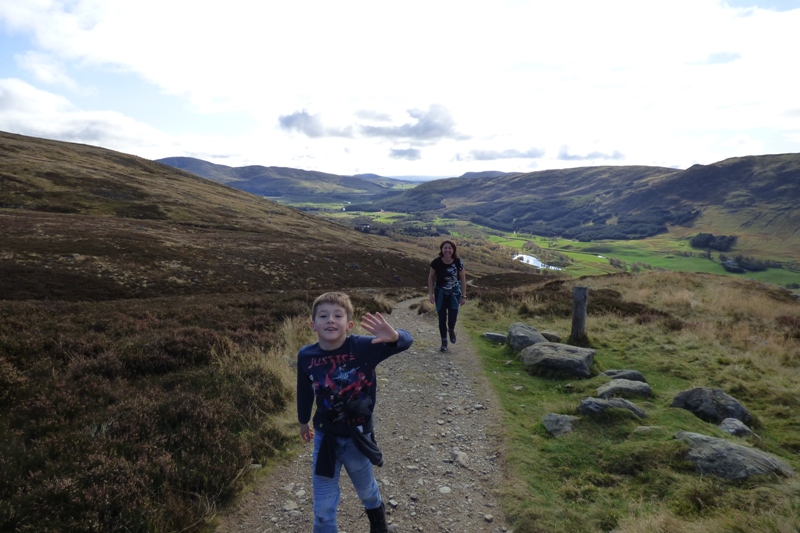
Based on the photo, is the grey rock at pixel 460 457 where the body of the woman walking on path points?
yes

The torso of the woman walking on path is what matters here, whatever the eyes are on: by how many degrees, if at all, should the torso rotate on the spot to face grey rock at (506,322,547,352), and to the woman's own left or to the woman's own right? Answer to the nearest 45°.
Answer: approximately 135° to the woman's own left

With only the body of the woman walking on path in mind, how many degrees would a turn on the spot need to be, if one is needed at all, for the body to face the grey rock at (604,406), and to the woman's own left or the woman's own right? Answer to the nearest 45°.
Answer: approximately 45° to the woman's own left

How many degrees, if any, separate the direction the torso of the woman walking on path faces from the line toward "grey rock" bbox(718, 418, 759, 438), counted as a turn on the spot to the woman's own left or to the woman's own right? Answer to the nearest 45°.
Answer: approximately 45° to the woman's own left

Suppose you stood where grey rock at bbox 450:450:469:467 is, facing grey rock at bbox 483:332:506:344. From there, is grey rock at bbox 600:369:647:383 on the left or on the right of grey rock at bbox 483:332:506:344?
right

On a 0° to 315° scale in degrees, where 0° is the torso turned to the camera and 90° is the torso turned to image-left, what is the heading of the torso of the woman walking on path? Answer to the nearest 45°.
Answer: approximately 0°

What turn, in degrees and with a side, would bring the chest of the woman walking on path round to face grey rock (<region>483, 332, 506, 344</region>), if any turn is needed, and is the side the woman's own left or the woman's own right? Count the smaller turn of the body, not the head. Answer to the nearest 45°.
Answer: approximately 135° to the woman's own left

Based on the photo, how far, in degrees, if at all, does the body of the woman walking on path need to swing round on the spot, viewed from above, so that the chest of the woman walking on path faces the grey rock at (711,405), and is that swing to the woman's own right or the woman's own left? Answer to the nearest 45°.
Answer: approximately 45° to the woman's own left

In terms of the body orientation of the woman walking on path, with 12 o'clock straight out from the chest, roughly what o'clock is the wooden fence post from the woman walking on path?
The wooden fence post is roughly at 8 o'clock from the woman walking on path.
